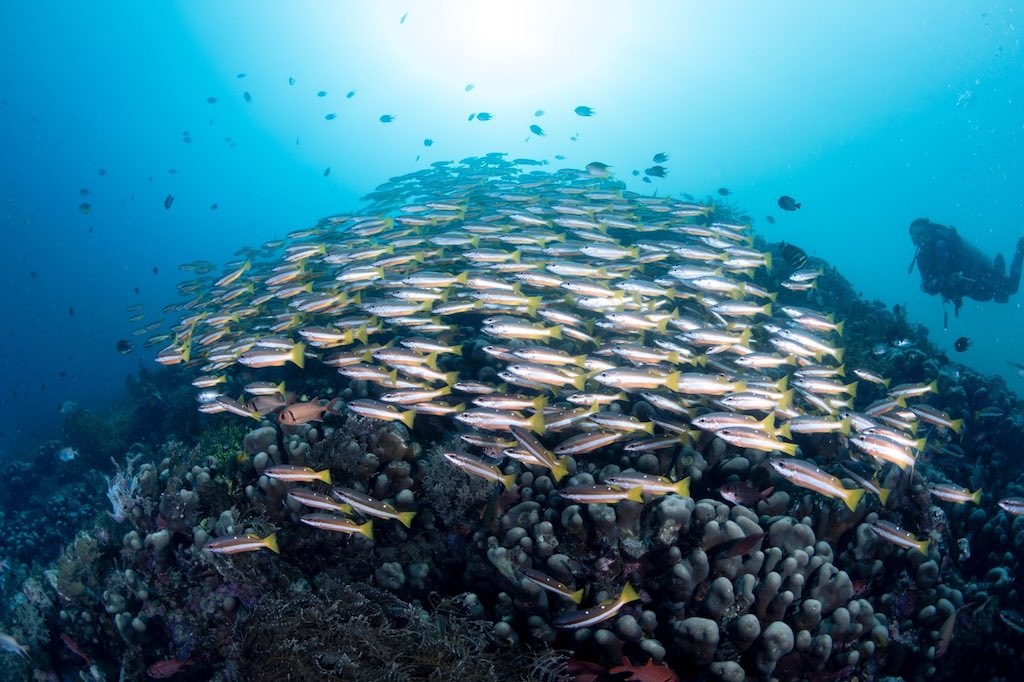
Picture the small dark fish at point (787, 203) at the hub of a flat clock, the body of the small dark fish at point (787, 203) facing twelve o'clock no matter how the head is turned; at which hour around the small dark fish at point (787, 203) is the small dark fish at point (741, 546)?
the small dark fish at point (741, 546) is roughly at 9 o'clock from the small dark fish at point (787, 203).

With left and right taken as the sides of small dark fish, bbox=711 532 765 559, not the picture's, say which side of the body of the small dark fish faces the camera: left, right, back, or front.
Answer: left

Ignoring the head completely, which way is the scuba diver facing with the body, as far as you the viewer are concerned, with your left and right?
facing to the left of the viewer

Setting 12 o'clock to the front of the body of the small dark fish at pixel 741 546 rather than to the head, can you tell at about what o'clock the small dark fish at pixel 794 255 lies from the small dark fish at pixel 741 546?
the small dark fish at pixel 794 255 is roughly at 3 o'clock from the small dark fish at pixel 741 546.

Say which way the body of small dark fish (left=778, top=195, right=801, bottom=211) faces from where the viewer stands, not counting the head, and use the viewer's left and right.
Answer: facing to the left of the viewer

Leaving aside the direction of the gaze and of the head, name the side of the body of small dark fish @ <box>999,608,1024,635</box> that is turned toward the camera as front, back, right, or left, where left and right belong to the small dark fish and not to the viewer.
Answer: left

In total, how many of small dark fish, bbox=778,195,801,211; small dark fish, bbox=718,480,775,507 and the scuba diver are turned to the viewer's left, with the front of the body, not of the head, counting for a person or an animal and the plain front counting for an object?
3

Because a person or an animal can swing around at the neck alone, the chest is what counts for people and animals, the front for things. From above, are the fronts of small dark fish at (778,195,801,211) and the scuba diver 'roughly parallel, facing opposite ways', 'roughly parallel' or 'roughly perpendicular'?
roughly parallel

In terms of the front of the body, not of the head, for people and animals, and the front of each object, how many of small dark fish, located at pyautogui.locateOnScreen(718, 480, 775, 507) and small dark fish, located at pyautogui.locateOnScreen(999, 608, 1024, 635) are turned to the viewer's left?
2

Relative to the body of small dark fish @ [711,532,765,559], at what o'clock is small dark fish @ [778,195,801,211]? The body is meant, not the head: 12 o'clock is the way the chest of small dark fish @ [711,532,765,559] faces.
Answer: small dark fish @ [778,195,801,211] is roughly at 3 o'clock from small dark fish @ [711,532,765,559].

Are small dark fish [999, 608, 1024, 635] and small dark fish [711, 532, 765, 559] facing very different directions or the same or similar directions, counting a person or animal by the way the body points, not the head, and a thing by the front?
same or similar directions

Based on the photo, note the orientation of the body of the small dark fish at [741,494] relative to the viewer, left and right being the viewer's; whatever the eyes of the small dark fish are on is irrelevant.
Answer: facing to the left of the viewer

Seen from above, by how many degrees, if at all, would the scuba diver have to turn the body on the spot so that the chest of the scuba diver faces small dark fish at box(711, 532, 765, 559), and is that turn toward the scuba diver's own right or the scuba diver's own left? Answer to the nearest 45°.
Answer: approximately 90° to the scuba diver's own left

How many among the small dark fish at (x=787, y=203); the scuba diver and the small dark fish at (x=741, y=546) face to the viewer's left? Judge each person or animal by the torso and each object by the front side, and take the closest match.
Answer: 3
